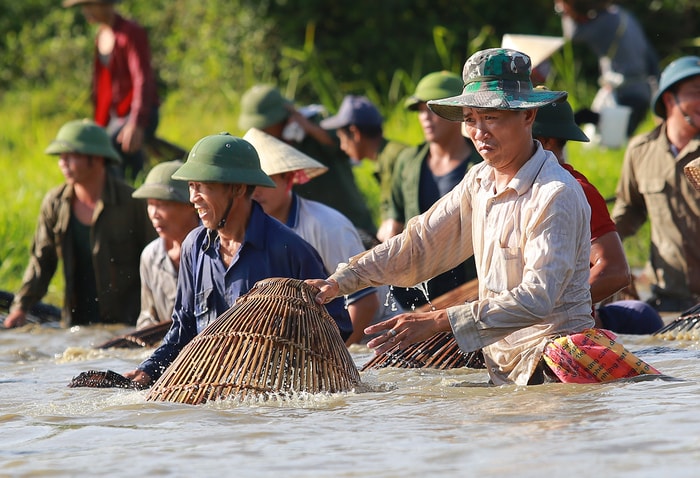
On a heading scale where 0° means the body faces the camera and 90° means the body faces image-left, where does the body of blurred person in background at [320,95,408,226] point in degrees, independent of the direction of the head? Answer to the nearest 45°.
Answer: approximately 90°

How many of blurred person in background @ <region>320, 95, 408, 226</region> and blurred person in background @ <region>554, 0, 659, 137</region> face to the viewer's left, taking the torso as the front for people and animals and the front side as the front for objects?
2

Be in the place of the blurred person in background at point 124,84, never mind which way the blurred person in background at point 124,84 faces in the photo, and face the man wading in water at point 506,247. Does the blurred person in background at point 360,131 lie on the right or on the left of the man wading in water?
left

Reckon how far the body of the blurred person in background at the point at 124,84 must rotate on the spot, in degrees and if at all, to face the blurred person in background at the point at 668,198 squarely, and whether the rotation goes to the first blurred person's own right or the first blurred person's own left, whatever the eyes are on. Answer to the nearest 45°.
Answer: approximately 90° to the first blurred person's own left

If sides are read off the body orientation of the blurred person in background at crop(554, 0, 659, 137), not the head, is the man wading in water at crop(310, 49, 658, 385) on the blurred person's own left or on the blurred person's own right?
on the blurred person's own left

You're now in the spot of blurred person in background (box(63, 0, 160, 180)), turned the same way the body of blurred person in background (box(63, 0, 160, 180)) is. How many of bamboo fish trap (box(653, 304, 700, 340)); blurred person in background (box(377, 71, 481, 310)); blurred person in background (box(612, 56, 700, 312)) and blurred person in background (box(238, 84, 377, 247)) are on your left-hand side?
4

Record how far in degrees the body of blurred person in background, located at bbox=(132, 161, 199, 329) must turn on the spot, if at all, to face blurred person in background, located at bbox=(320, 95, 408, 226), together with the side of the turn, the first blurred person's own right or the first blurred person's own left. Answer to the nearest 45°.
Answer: approximately 180°

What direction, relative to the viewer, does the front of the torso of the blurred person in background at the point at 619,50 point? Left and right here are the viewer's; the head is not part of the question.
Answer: facing to the left of the viewer
